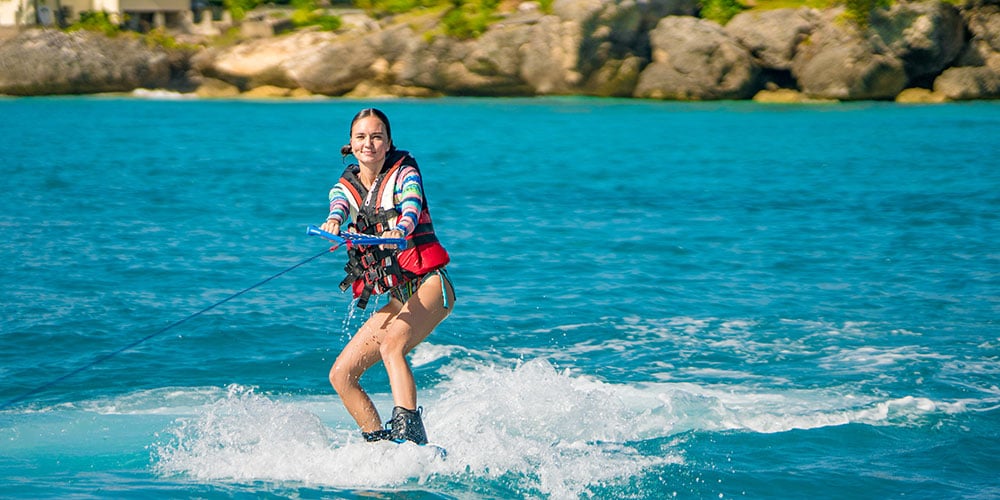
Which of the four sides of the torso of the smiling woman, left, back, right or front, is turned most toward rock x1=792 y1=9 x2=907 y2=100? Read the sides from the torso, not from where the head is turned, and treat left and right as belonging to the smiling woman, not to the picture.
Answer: back

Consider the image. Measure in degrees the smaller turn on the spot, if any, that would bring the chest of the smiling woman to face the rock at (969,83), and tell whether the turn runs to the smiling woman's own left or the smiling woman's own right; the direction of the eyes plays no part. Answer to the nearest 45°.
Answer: approximately 180°

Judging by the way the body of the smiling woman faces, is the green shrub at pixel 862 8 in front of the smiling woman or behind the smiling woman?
behind

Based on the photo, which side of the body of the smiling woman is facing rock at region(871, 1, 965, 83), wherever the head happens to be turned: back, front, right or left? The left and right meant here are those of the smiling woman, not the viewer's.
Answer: back

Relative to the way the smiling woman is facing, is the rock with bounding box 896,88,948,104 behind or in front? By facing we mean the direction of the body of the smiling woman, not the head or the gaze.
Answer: behind

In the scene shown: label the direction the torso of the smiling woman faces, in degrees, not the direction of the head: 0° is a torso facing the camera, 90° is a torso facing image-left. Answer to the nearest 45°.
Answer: approximately 45°

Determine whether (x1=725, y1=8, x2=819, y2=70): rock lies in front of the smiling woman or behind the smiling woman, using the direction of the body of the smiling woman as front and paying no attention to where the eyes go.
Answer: behind
